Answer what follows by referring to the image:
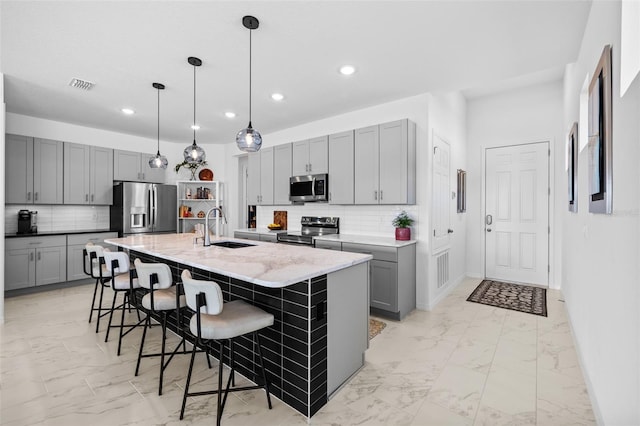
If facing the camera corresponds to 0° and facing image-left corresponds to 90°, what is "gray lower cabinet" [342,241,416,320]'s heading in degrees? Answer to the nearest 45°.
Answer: approximately 45°

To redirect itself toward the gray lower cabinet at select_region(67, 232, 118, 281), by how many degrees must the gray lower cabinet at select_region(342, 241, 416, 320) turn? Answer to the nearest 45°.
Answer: approximately 45° to its right

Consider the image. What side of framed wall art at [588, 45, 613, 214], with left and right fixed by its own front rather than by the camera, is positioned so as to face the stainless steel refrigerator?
front

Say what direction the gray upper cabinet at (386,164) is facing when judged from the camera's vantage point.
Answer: facing the viewer and to the left of the viewer

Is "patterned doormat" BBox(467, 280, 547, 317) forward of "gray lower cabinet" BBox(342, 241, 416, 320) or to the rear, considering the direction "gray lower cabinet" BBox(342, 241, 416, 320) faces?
to the rear

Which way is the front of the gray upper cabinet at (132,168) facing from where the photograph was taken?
facing the viewer

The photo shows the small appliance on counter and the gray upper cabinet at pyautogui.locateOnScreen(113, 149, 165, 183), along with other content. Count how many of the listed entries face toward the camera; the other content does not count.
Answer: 2

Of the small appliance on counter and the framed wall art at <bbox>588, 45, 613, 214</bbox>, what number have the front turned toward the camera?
1

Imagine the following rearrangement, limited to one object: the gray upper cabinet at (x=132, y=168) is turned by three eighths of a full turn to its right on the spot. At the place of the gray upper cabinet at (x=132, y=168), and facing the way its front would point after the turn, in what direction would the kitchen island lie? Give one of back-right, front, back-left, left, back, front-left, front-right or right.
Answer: back-left
